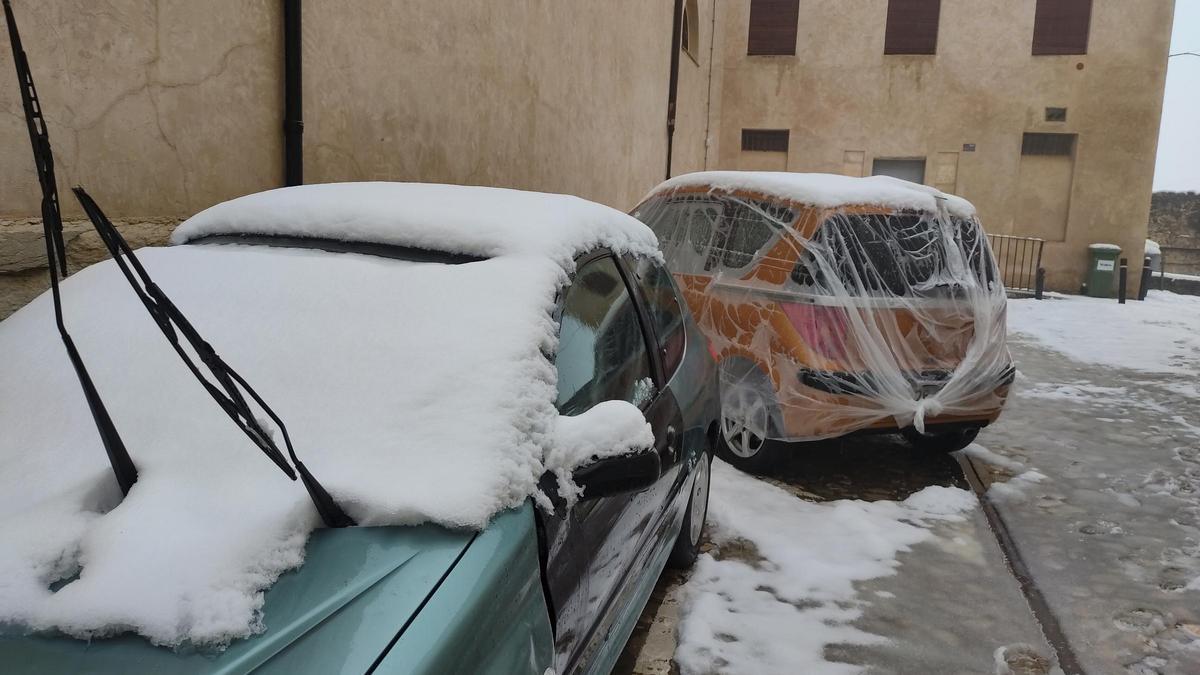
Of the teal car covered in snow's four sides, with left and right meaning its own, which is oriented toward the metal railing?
back

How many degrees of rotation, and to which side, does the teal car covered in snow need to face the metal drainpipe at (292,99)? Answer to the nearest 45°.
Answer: approximately 135° to its right

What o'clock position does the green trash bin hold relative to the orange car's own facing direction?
The green trash bin is roughly at 2 o'clock from the orange car.

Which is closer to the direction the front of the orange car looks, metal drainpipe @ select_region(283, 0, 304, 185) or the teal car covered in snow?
the metal drainpipe

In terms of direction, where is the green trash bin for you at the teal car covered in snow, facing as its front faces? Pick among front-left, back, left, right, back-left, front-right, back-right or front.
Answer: back

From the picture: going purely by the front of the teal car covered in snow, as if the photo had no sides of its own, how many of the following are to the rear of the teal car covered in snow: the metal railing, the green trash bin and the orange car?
3

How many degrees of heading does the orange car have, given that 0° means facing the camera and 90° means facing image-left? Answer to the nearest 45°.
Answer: approximately 135°

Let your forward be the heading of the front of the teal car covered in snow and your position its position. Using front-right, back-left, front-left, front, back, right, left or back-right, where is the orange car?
back
